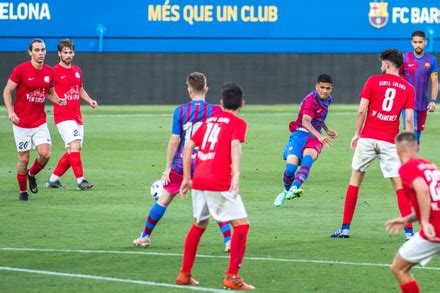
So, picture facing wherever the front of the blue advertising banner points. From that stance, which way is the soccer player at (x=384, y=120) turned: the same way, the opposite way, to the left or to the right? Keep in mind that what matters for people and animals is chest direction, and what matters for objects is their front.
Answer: the opposite way

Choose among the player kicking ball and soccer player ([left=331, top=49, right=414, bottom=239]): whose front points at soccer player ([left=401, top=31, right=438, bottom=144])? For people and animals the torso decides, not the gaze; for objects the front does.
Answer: soccer player ([left=331, top=49, right=414, bottom=239])

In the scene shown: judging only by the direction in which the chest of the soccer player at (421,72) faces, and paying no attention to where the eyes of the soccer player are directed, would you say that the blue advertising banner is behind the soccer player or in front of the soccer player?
behind

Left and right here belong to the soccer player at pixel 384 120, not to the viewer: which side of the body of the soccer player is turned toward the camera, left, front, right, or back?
back

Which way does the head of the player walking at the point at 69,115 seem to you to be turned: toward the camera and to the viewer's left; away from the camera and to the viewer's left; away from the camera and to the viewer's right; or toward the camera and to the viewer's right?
toward the camera and to the viewer's right

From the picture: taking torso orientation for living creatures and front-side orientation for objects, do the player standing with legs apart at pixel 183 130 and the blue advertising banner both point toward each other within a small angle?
yes

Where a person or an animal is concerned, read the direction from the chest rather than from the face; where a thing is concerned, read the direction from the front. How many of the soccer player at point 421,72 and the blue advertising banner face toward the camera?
2

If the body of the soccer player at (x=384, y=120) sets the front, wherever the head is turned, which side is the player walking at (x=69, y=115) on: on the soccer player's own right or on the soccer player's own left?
on the soccer player's own left

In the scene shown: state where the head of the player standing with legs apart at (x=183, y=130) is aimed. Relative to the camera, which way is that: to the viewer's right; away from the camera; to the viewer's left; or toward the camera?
away from the camera

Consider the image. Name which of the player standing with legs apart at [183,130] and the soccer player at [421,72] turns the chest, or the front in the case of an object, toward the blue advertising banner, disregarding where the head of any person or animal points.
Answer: the player standing with legs apart

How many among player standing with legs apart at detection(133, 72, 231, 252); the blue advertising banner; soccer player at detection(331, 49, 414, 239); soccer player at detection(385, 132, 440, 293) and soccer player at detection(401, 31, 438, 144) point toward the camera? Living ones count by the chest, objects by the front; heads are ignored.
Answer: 2

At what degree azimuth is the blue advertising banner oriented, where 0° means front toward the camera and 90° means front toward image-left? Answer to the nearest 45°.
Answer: approximately 0°

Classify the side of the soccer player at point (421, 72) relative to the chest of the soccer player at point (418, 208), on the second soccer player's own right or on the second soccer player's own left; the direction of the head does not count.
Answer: on the second soccer player's own right

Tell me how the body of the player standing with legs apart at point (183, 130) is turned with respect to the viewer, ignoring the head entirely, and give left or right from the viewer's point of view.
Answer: facing away from the viewer
